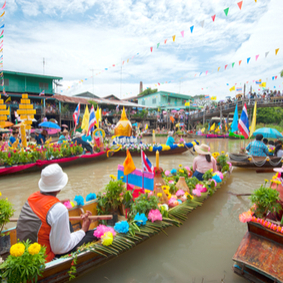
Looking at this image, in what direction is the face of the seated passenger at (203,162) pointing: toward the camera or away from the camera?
away from the camera

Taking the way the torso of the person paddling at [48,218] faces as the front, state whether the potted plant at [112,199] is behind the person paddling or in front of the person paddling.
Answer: in front

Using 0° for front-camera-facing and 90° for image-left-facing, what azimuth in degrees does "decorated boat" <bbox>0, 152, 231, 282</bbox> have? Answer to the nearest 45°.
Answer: approximately 225°

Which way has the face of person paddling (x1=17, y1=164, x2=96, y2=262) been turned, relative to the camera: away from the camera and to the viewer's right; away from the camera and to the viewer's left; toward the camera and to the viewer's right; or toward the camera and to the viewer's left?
away from the camera and to the viewer's right

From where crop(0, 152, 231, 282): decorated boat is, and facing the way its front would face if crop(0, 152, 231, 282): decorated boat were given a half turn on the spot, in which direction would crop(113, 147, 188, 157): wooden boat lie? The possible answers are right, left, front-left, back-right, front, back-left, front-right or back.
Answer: back-right

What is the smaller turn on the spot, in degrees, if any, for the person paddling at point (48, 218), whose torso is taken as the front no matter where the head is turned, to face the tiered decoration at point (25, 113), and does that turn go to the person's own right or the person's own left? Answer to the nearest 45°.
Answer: approximately 45° to the person's own left

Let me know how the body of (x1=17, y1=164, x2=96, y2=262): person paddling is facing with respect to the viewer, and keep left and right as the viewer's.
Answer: facing away from the viewer and to the right of the viewer
